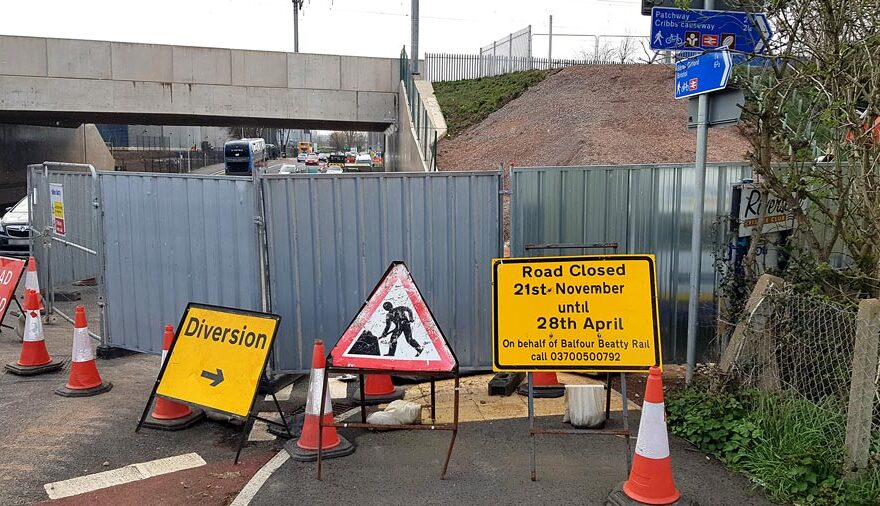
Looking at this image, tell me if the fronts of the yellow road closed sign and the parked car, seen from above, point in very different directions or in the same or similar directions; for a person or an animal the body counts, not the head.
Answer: same or similar directions

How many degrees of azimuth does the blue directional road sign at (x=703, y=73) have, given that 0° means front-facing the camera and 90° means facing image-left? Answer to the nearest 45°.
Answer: approximately 45°

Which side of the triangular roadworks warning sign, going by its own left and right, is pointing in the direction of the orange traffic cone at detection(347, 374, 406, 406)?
back

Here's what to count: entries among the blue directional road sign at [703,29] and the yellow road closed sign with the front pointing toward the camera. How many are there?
2

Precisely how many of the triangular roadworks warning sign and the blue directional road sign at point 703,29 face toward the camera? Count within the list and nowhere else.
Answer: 2

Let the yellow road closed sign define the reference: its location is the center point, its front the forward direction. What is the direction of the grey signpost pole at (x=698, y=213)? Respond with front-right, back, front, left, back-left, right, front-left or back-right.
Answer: back-left

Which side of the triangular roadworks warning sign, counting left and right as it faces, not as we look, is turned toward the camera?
front

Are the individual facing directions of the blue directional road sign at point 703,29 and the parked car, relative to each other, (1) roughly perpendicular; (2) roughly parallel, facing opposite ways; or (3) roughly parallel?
roughly parallel

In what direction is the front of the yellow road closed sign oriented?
toward the camera

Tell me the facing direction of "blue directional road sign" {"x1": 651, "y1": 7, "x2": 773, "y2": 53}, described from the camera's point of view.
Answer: facing the viewer

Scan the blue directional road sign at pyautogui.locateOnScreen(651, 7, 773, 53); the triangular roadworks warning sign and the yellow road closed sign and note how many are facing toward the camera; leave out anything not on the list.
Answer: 3

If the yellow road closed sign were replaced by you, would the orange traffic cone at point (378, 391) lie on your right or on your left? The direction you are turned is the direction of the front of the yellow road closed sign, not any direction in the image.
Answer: on your right

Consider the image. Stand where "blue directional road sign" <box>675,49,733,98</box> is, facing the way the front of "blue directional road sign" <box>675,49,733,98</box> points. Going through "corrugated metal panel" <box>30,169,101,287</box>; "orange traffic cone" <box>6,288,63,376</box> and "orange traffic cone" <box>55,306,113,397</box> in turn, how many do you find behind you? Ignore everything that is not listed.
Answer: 0

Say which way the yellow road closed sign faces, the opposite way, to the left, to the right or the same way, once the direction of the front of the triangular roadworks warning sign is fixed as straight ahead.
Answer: the same way

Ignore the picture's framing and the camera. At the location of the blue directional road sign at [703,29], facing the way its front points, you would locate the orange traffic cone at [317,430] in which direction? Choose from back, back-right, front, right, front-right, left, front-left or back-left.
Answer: front-right

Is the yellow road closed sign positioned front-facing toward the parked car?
no

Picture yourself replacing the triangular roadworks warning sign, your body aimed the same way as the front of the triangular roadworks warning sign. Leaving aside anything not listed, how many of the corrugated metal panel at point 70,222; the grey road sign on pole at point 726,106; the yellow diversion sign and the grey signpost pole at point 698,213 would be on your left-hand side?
2
